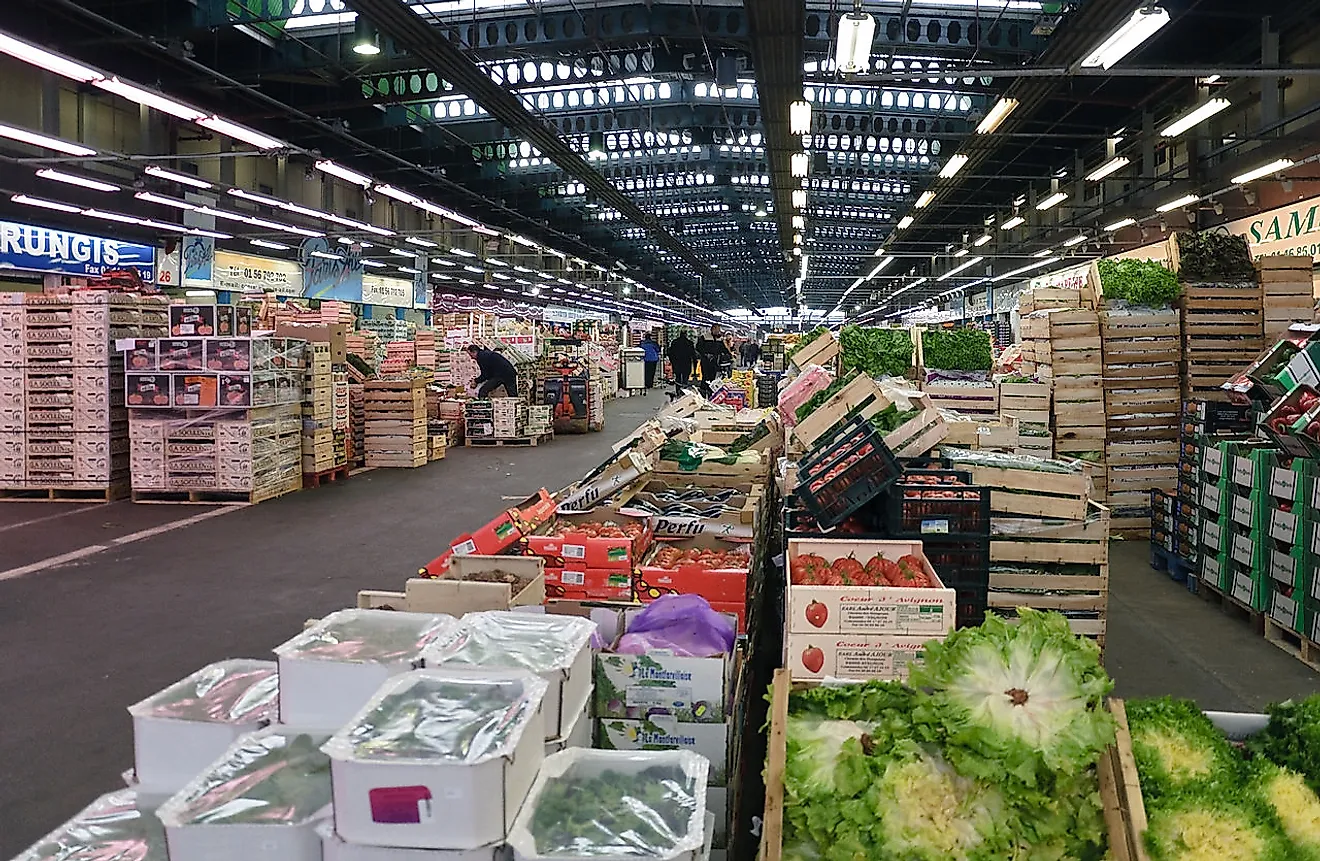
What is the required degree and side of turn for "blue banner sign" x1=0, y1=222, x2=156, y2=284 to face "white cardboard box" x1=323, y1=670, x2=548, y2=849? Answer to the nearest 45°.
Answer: approximately 45° to its right

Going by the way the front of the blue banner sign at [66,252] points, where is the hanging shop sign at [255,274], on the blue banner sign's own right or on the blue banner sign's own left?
on the blue banner sign's own left

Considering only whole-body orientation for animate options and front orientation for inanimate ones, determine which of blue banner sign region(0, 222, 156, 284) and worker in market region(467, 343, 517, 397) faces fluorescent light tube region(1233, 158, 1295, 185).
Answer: the blue banner sign

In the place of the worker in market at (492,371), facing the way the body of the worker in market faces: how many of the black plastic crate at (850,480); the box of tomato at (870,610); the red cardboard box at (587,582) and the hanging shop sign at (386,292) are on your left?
3

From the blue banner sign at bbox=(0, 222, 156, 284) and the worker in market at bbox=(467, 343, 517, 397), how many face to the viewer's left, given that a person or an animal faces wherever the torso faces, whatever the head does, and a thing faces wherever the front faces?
1

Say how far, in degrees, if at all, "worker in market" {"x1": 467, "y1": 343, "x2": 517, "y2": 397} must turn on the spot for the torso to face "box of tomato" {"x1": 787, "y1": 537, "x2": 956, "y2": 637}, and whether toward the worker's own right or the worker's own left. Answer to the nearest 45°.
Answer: approximately 90° to the worker's own left

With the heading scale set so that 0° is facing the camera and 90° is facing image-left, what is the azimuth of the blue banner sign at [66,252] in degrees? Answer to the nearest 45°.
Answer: approximately 315°

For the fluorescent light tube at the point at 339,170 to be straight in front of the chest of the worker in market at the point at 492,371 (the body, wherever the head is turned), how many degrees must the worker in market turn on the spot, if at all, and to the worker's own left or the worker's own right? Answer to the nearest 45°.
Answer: approximately 45° to the worker's own left

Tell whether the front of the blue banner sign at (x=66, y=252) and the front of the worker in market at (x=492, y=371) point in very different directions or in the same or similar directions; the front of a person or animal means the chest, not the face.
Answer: very different directions
